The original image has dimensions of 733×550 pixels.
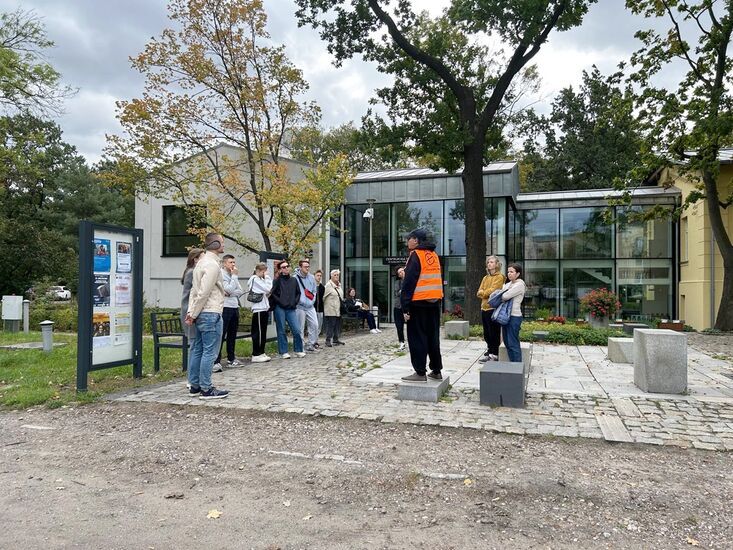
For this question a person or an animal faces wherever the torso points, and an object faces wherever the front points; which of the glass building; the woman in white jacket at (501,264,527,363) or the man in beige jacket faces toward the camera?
the glass building

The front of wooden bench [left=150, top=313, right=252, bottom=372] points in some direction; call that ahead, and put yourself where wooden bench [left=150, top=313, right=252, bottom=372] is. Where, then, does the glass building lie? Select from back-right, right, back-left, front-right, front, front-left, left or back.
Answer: left

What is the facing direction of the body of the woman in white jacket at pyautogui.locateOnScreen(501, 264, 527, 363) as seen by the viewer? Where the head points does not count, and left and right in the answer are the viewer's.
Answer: facing to the left of the viewer

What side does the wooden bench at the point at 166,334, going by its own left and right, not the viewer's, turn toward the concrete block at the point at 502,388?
front

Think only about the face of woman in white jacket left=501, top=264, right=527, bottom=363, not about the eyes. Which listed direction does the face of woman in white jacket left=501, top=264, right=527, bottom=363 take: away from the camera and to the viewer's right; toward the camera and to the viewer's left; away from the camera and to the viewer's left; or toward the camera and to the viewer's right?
toward the camera and to the viewer's left

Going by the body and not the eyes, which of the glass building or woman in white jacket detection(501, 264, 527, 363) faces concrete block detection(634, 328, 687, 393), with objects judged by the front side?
the glass building

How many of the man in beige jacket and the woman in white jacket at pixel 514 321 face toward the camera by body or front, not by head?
0

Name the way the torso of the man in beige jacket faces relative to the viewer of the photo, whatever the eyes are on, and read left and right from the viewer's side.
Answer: facing to the right of the viewer

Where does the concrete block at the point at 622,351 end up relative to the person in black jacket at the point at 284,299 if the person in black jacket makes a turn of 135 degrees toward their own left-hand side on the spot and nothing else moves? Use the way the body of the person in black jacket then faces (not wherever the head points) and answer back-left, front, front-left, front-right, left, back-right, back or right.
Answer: right

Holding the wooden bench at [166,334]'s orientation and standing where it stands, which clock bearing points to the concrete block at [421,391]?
The concrete block is roughly at 12 o'clock from the wooden bench.

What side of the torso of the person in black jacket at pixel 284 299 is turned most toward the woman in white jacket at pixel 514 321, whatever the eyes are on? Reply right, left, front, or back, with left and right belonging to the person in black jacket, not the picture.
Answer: front

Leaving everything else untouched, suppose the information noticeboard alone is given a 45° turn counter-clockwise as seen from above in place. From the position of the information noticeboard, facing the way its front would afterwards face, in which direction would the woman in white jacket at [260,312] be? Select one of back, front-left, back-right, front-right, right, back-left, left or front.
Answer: front-left

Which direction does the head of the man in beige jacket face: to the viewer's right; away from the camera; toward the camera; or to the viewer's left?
to the viewer's right
